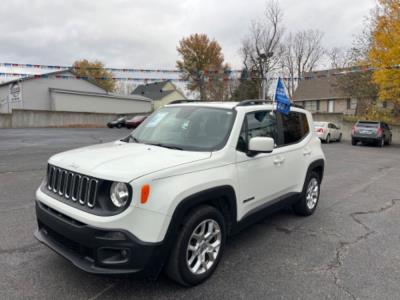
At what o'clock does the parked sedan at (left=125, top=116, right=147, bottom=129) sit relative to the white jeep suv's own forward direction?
The parked sedan is roughly at 4 o'clock from the white jeep suv.

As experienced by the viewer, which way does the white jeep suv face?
facing the viewer and to the left of the viewer

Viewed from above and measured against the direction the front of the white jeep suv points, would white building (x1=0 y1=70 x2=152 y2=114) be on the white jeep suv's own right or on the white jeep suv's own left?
on the white jeep suv's own right

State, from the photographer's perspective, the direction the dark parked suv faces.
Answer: facing away from the viewer and to the right of the viewer
